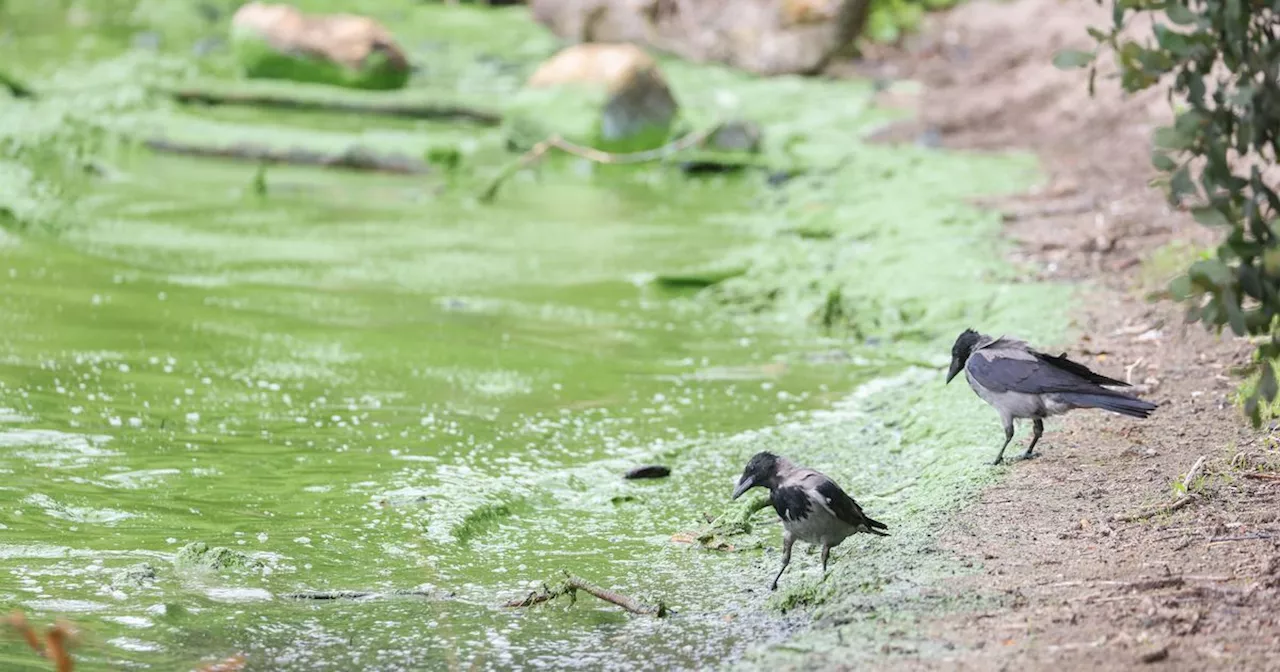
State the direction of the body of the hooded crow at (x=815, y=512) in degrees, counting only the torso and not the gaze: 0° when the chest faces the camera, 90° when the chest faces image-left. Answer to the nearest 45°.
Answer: approximately 45°

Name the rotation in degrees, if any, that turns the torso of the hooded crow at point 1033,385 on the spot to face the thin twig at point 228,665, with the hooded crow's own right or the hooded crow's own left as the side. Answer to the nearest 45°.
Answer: approximately 45° to the hooded crow's own left

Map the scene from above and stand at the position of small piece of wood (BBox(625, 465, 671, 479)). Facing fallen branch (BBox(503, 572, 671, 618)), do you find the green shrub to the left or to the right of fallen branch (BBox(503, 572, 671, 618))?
left

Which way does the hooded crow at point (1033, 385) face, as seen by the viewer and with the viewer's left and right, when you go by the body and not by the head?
facing to the left of the viewer

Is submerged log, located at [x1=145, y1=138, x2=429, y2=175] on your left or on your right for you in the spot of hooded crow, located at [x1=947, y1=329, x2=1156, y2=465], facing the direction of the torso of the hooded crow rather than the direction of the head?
on your right

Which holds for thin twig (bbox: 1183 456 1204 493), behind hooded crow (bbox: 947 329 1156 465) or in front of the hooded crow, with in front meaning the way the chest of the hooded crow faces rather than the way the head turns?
behind

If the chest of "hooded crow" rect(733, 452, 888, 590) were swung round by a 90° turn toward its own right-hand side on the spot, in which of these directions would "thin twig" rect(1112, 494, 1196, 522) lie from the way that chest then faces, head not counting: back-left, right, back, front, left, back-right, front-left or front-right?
back-right
